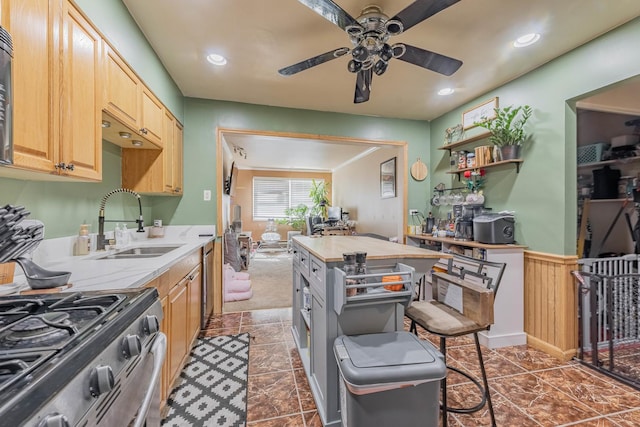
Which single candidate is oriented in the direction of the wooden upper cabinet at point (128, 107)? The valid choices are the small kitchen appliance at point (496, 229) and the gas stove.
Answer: the small kitchen appliance

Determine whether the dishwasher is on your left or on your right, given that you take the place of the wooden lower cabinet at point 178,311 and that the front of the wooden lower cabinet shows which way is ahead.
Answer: on your left

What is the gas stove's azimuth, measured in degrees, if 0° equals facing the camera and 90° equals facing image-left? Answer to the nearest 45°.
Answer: approximately 315°

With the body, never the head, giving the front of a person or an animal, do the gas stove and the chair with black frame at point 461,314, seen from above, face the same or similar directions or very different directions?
very different directions

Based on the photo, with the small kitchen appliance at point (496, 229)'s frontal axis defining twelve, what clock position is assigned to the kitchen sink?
The kitchen sink is roughly at 12 o'clock from the small kitchen appliance.

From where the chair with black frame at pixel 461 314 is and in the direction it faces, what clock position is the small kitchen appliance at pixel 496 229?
The small kitchen appliance is roughly at 5 o'clock from the chair with black frame.

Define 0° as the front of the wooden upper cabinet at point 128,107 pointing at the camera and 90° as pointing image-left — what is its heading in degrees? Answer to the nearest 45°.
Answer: approximately 315°
